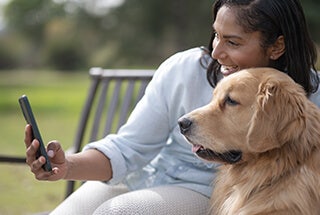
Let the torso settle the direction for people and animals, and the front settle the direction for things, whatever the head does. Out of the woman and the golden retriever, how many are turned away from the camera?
0

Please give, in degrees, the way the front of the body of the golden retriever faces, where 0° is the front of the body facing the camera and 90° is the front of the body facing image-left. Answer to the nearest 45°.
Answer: approximately 90°

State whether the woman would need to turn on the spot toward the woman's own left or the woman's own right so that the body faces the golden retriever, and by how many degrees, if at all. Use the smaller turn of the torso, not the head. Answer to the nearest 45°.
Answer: approximately 90° to the woman's own left

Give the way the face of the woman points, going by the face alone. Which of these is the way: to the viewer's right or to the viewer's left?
to the viewer's left

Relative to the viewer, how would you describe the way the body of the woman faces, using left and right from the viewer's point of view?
facing the viewer and to the left of the viewer
